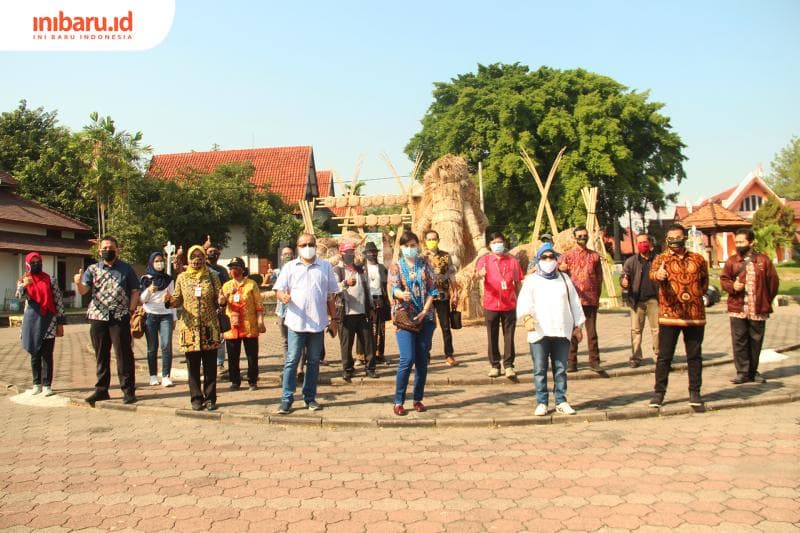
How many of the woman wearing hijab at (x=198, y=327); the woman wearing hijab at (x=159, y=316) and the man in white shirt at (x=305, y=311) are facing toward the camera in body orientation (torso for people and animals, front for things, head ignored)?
3

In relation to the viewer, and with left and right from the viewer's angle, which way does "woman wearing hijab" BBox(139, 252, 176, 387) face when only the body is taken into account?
facing the viewer

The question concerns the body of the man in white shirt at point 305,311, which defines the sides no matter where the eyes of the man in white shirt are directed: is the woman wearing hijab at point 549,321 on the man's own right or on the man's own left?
on the man's own left

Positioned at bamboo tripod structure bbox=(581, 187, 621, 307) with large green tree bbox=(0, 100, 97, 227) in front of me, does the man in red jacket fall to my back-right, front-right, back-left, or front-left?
back-left

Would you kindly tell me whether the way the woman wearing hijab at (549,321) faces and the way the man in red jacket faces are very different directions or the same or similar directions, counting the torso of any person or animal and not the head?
same or similar directions

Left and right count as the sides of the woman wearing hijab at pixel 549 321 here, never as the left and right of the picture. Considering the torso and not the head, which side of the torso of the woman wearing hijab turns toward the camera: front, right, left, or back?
front

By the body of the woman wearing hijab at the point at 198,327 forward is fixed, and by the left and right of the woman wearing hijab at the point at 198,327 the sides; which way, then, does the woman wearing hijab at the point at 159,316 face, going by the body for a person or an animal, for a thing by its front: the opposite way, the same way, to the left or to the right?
the same way

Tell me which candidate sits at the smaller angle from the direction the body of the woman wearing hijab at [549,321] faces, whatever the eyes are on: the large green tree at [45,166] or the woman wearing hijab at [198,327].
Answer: the woman wearing hijab

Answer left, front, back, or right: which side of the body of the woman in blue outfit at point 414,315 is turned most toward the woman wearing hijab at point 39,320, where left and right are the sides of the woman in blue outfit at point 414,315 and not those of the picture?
right

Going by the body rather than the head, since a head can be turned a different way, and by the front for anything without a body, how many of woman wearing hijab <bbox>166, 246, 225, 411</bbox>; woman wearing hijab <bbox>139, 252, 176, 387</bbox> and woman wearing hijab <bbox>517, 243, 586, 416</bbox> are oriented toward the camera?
3

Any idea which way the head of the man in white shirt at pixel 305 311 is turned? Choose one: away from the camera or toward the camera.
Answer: toward the camera

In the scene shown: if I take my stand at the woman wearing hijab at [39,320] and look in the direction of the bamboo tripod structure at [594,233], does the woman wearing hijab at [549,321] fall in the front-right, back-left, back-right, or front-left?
front-right

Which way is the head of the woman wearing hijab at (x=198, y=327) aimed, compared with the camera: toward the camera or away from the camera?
toward the camera

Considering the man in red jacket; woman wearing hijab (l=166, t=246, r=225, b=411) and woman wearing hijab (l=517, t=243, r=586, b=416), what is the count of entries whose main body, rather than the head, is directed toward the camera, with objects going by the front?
3

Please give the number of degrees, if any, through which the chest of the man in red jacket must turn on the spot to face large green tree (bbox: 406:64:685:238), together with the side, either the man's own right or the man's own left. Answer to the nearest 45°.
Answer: approximately 180°

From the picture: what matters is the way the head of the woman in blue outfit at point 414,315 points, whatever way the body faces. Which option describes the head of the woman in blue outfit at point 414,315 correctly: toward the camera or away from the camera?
toward the camera

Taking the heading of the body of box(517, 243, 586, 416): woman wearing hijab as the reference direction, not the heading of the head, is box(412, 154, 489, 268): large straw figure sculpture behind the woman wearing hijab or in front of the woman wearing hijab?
behind

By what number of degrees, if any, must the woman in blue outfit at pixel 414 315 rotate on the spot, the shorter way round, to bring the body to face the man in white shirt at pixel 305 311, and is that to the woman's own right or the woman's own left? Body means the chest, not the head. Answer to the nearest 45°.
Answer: approximately 90° to the woman's own right

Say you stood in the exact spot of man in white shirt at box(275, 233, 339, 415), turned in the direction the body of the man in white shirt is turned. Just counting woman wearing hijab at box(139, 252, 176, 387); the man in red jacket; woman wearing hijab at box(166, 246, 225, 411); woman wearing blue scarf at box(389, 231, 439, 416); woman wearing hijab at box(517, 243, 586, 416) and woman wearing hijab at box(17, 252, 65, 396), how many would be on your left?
3
